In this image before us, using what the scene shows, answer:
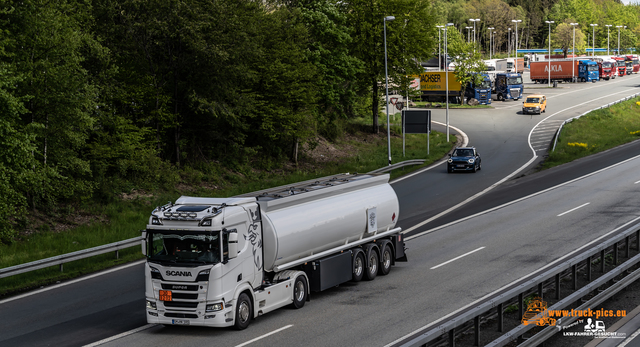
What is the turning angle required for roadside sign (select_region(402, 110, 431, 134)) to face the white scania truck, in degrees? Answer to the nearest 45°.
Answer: approximately 180°

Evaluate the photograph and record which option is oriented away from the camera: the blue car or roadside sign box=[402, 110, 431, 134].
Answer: the roadside sign

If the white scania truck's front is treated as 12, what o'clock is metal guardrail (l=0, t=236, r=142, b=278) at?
The metal guardrail is roughly at 3 o'clock from the white scania truck.

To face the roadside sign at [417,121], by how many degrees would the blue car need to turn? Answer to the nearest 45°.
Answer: approximately 135° to its right

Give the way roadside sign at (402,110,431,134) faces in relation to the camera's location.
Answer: facing away from the viewer

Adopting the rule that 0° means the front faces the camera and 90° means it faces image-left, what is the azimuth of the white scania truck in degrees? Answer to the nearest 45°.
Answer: approximately 45°

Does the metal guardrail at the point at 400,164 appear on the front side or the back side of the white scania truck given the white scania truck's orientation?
on the back side

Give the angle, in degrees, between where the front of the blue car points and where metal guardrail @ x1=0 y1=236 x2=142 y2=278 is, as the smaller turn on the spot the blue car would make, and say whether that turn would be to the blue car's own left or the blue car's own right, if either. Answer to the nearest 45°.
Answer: approximately 45° to the blue car's own right

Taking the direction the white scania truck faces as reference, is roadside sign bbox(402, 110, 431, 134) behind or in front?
behind

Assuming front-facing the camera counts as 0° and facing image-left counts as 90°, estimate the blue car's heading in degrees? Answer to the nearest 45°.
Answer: approximately 0°

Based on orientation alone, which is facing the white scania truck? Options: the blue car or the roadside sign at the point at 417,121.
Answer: the blue car

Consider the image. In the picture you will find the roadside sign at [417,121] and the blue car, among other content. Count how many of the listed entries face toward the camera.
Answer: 1

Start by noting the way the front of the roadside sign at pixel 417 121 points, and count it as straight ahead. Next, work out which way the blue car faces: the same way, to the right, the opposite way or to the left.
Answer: the opposite way
